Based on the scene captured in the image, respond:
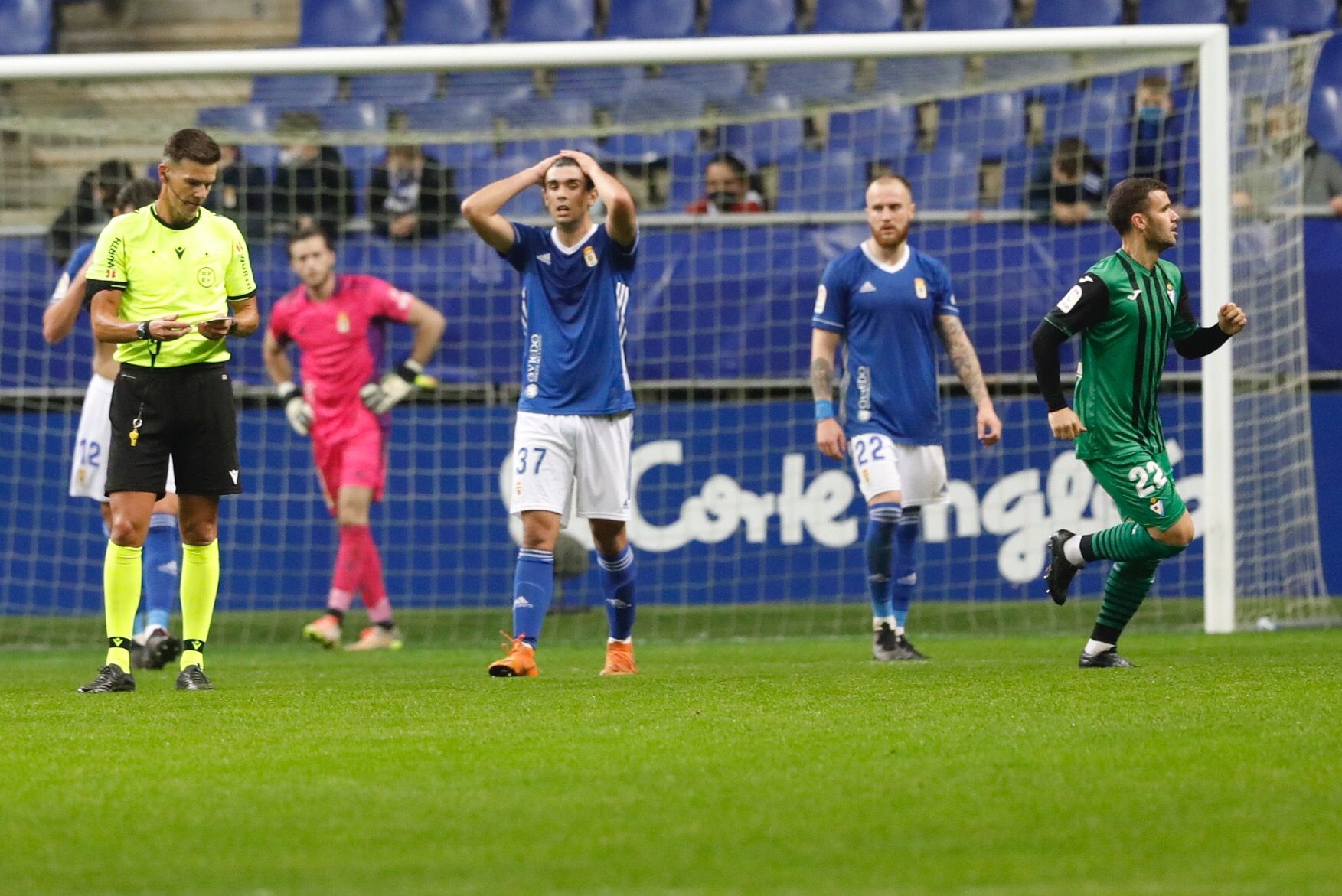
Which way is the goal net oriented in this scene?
toward the camera

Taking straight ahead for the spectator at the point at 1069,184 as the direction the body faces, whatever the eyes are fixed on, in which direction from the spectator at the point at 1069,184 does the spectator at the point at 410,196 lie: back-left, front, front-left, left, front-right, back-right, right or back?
right

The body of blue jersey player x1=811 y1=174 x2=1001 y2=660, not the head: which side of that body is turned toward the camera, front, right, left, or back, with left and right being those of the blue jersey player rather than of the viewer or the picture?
front

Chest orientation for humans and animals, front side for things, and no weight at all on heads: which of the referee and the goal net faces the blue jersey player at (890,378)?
the goal net

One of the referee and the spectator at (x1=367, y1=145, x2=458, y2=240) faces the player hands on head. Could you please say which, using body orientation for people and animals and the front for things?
the spectator

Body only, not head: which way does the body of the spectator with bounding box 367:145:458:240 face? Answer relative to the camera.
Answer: toward the camera

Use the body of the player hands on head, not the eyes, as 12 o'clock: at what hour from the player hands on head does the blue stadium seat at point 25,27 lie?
The blue stadium seat is roughly at 5 o'clock from the player hands on head.

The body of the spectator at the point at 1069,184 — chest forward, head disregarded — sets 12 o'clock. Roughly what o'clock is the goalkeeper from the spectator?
The goalkeeper is roughly at 2 o'clock from the spectator.

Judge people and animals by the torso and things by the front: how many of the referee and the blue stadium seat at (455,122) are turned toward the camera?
2

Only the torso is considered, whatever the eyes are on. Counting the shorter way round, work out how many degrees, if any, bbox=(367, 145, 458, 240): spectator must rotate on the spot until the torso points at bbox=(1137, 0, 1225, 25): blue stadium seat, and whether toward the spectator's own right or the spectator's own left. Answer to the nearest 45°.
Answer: approximately 90° to the spectator's own left

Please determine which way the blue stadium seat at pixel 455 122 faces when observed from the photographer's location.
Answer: facing the viewer

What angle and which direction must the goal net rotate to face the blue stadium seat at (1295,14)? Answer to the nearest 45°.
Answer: approximately 135° to its left

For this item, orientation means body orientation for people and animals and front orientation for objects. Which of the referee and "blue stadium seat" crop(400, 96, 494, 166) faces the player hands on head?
the blue stadium seat
